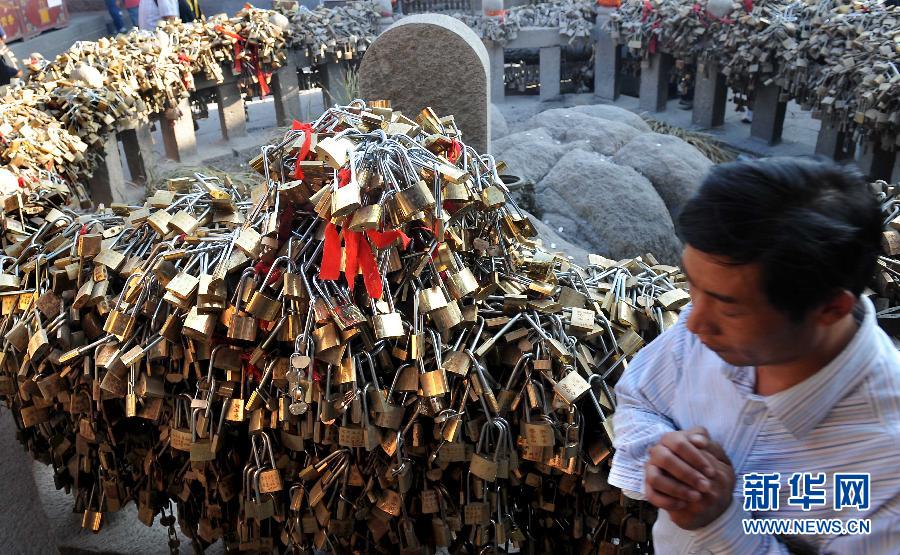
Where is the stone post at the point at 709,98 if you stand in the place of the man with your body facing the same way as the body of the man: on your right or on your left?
on your right

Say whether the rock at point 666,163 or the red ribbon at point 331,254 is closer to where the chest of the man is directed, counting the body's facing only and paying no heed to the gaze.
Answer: the red ribbon

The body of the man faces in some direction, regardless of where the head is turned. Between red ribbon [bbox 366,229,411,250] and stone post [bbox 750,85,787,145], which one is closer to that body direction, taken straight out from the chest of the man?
the red ribbon

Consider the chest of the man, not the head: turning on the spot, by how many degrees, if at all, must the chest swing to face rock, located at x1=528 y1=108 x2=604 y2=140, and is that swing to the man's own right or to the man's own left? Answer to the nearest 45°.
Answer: approximately 135° to the man's own right

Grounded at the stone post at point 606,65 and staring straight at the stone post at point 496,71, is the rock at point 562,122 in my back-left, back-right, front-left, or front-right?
front-left

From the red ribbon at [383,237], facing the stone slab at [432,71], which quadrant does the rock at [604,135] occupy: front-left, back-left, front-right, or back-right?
front-right

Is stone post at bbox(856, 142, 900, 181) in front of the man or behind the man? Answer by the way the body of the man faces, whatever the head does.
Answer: behind
